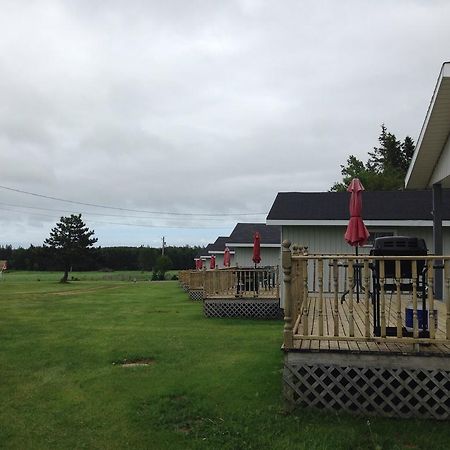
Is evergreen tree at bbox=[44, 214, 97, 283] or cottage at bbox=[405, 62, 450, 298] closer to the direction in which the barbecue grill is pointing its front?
the cottage
